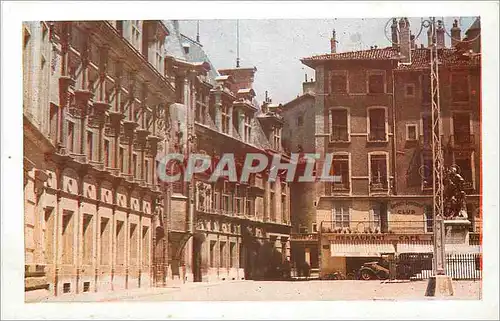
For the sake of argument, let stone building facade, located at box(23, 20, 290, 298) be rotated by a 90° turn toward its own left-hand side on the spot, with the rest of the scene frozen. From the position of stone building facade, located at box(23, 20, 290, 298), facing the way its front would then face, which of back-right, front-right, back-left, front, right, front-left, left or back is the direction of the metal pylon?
front-right

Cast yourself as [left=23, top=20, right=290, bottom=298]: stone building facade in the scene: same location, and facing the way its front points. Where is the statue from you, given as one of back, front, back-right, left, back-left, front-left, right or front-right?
front-left
